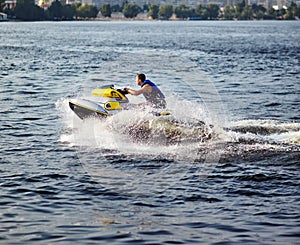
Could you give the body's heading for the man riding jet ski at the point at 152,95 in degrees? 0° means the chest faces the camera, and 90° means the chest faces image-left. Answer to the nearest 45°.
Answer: approximately 90°
